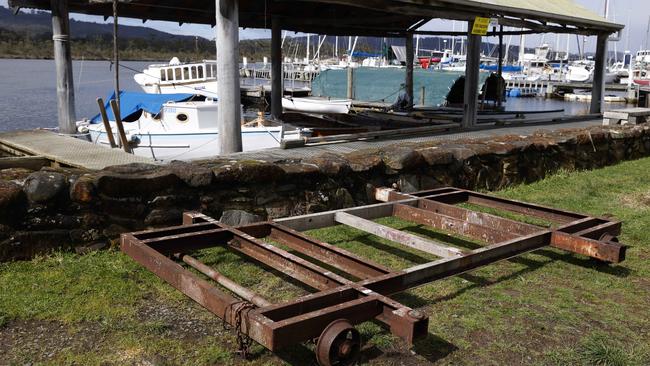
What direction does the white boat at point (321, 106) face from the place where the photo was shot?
facing to the left of the viewer

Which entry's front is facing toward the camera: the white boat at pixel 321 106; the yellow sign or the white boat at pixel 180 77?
the yellow sign

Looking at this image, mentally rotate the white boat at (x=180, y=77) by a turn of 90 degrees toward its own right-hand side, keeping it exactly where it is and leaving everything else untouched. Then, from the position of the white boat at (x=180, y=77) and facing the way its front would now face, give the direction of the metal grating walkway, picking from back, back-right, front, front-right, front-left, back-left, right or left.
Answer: back

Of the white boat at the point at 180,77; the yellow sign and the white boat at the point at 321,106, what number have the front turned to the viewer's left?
2

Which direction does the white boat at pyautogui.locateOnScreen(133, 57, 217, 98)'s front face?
to the viewer's left

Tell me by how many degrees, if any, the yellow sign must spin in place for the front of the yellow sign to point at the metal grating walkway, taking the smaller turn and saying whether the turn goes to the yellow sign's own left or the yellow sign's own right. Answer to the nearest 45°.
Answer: approximately 45° to the yellow sign's own right

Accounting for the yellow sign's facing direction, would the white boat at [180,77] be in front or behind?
behind

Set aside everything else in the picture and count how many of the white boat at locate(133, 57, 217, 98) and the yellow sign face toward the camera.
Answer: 1

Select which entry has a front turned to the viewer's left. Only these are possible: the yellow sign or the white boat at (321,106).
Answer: the white boat

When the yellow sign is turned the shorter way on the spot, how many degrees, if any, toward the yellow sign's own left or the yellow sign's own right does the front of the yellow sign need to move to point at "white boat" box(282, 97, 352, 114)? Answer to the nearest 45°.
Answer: approximately 135° to the yellow sign's own right

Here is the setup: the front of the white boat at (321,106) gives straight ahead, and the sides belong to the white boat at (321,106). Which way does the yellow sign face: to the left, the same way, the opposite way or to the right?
to the left

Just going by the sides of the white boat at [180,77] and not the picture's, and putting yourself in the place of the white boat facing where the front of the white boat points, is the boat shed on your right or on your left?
on your left

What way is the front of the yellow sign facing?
toward the camera
